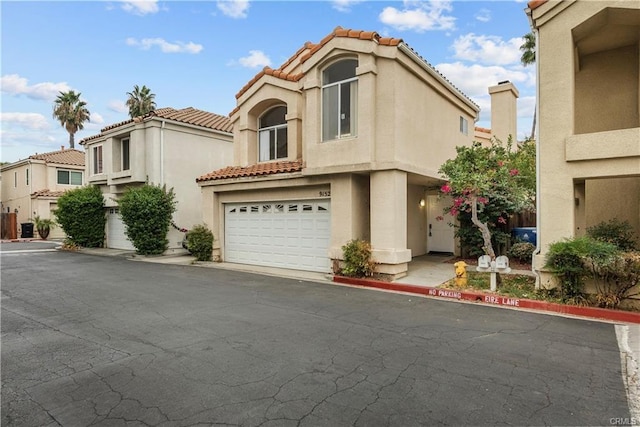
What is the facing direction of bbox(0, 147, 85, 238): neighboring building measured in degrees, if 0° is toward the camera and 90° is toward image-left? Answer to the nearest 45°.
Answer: approximately 315°

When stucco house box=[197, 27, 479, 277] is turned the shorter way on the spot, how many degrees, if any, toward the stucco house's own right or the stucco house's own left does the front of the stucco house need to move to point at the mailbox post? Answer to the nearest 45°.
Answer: approximately 90° to the stucco house's own left

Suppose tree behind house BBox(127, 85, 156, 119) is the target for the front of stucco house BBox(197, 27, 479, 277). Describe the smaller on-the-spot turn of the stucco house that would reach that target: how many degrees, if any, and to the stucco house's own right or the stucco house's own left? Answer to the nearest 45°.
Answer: approximately 90° to the stucco house's own right

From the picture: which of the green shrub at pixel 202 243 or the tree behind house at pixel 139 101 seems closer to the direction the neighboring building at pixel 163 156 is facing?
the green shrub

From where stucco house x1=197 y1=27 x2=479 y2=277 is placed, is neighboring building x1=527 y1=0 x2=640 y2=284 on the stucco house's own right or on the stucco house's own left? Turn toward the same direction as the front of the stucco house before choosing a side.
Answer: on the stucco house's own left

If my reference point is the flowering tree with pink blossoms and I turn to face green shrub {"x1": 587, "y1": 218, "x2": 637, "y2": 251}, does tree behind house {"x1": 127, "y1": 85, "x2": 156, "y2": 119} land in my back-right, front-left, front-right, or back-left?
back-left

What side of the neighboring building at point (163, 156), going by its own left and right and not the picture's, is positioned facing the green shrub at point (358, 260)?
left
